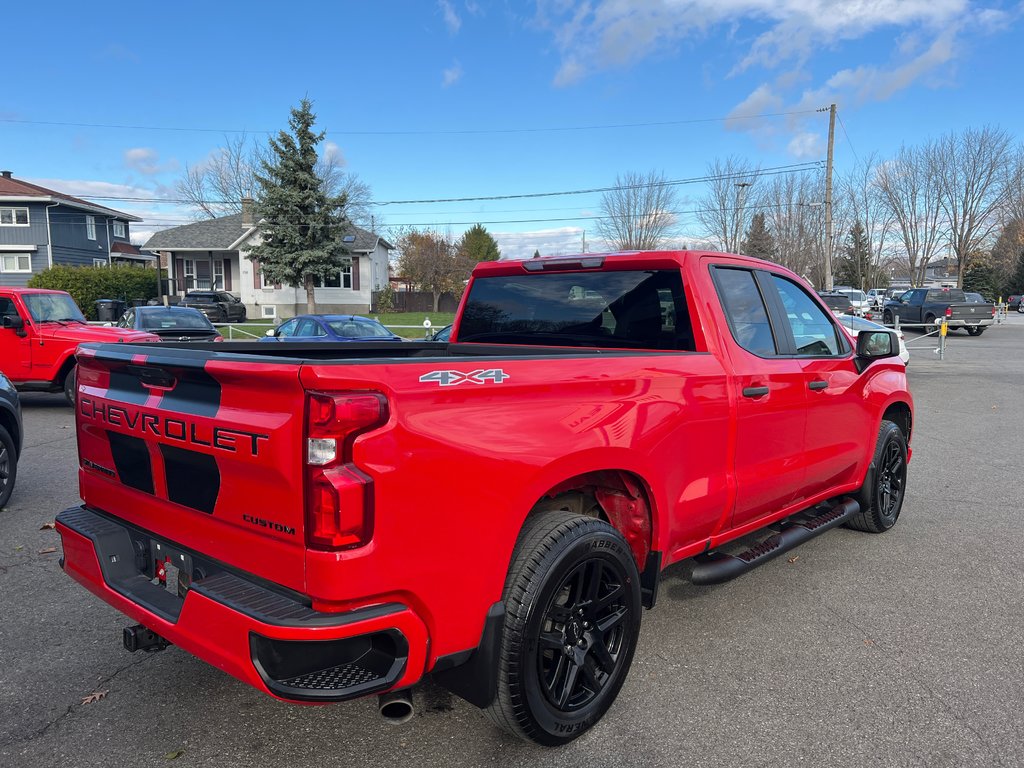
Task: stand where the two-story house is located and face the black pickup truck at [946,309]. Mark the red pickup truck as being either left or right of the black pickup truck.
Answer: right

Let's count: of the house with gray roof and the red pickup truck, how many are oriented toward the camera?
1

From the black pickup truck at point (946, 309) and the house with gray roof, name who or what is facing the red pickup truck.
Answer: the house with gray roof

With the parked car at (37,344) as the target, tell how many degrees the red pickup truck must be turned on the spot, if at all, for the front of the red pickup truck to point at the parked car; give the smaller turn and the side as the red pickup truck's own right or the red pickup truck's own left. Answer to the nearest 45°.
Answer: approximately 90° to the red pickup truck's own left

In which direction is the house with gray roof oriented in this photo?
toward the camera

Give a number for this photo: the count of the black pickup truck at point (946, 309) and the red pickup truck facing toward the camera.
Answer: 0

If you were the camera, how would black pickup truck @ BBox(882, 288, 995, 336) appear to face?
facing away from the viewer and to the left of the viewer

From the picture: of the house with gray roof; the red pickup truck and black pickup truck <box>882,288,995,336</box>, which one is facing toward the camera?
the house with gray roof

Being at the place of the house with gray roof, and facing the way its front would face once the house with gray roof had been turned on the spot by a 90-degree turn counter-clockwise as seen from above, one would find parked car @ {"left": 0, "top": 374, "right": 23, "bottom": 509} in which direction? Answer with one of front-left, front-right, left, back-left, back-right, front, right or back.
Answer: right

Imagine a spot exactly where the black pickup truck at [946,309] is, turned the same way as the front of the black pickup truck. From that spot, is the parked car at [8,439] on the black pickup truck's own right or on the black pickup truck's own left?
on the black pickup truck's own left
